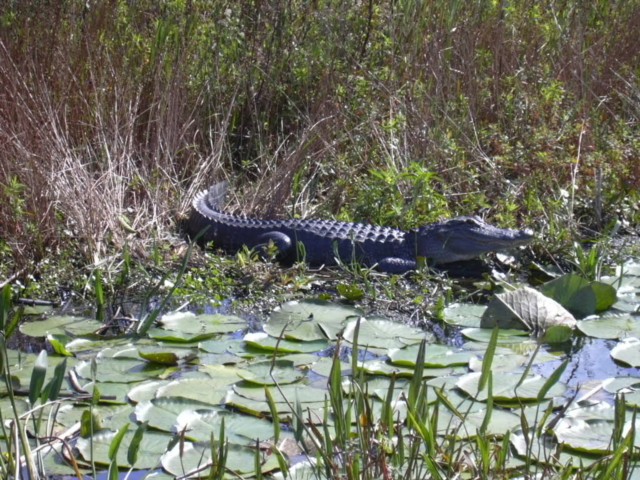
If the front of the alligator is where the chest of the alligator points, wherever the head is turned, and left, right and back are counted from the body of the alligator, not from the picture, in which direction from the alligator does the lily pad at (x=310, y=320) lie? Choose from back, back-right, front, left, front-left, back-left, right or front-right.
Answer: right

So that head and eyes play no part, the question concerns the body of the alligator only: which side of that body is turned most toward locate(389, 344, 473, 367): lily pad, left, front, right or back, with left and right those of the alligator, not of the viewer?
right

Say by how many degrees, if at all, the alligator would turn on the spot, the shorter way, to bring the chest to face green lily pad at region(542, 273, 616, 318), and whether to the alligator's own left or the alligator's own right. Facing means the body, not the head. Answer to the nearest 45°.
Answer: approximately 45° to the alligator's own right

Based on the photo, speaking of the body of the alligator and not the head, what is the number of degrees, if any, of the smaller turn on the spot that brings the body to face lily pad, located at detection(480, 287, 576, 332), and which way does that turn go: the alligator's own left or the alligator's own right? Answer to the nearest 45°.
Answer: approximately 45° to the alligator's own right

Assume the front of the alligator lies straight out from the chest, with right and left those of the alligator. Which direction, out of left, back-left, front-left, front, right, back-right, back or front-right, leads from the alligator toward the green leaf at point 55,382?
right

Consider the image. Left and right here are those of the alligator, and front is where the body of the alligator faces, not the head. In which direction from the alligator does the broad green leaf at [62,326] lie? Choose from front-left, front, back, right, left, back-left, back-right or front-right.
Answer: back-right

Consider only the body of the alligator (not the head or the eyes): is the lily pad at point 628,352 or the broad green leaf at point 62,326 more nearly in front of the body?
the lily pad

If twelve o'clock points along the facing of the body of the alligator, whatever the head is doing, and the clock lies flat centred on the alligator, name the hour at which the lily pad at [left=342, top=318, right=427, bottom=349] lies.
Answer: The lily pad is roughly at 3 o'clock from the alligator.

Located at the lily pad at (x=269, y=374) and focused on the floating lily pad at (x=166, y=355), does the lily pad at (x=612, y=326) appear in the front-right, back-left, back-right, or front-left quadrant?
back-right

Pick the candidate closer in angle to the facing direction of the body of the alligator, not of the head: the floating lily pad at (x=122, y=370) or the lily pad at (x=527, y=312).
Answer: the lily pad

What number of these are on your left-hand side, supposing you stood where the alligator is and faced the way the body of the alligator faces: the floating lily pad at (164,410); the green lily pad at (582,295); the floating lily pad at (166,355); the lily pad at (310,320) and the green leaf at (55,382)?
0

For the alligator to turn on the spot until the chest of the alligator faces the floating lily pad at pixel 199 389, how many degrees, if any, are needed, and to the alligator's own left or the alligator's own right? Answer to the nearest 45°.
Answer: approximately 90° to the alligator's own right

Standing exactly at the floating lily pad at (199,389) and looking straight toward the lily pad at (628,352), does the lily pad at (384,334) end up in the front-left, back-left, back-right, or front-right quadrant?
front-left

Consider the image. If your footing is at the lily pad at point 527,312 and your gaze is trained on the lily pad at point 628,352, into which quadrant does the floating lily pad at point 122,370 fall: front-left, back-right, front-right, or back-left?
back-right

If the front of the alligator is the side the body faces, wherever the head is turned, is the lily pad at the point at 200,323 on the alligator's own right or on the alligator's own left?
on the alligator's own right

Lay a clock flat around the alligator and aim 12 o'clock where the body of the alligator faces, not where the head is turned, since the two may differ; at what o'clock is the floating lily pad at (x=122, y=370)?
The floating lily pad is roughly at 4 o'clock from the alligator.

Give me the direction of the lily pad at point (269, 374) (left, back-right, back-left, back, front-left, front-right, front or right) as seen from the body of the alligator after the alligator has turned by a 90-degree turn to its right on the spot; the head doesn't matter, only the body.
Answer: front

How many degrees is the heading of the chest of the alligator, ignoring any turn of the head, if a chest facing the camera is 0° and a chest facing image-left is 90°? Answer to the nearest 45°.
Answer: approximately 270°

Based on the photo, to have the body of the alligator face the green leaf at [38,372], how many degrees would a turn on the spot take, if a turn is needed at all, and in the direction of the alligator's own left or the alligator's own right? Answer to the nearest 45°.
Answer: approximately 90° to the alligator's own right
